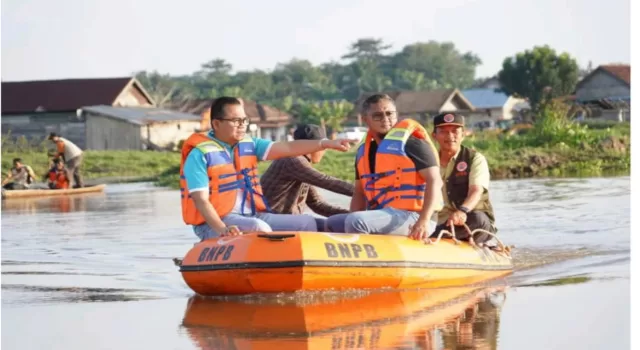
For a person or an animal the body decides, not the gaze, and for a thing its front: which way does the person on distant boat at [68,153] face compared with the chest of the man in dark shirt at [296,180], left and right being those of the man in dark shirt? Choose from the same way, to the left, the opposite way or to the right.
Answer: the opposite way

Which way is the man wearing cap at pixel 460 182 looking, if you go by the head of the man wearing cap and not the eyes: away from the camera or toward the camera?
toward the camera

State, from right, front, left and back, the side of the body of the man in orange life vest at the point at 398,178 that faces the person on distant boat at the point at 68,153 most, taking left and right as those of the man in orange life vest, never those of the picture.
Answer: right

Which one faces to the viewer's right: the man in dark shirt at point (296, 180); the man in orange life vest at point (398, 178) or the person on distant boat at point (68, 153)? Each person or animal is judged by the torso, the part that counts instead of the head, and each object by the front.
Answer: the man in dark shirt

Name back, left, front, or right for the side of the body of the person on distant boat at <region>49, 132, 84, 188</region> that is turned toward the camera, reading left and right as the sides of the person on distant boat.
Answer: left

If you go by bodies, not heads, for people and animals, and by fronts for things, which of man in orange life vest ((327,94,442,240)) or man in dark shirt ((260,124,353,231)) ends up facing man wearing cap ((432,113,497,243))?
the man in dark shirt

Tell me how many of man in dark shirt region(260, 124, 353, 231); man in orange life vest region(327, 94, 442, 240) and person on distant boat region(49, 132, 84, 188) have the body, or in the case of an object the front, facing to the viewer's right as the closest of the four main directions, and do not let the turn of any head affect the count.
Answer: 1

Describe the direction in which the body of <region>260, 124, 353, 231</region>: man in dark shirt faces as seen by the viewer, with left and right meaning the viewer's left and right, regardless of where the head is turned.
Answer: facing to the right of the viewer

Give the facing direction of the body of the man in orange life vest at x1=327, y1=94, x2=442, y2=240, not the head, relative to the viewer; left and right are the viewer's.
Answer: facing the viewer and to the left of the viewer

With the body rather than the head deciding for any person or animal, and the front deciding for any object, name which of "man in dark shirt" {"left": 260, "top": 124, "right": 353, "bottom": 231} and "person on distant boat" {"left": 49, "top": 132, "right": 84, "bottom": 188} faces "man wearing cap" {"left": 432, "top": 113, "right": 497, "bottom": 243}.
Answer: the man in dark shirt

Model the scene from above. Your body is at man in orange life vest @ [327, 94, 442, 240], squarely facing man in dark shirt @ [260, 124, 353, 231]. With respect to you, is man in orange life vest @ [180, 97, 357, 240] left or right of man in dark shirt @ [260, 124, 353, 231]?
left
